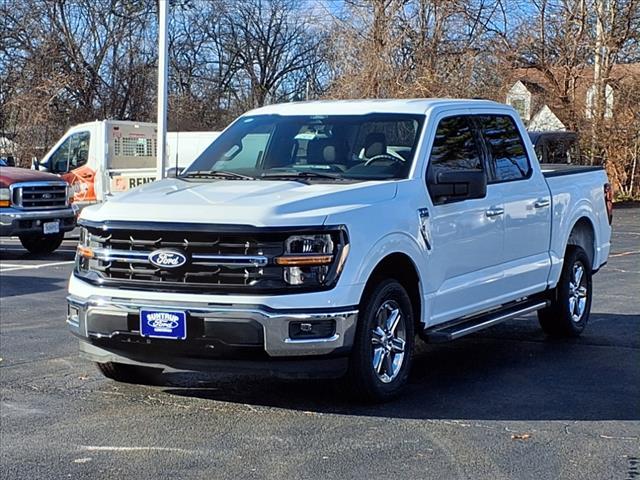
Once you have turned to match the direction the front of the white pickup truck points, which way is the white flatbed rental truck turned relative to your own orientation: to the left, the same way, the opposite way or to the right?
to the right

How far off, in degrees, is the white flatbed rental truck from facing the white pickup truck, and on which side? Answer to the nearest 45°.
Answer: approximately 135° to its left

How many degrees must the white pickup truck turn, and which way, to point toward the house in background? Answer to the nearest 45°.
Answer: approximately 135° to its right

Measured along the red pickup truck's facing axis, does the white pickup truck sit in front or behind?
in front

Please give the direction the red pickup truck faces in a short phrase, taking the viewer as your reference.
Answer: facing the viewer and to the right of the viewer

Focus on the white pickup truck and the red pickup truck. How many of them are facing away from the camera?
0

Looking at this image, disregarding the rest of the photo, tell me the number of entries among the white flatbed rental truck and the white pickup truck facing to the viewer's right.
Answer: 0

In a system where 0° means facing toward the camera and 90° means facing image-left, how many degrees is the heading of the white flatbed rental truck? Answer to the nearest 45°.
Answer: approximately 135°

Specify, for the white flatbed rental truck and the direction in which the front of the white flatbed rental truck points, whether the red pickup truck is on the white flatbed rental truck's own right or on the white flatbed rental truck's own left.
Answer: on the white flatbed rental truck's own left
